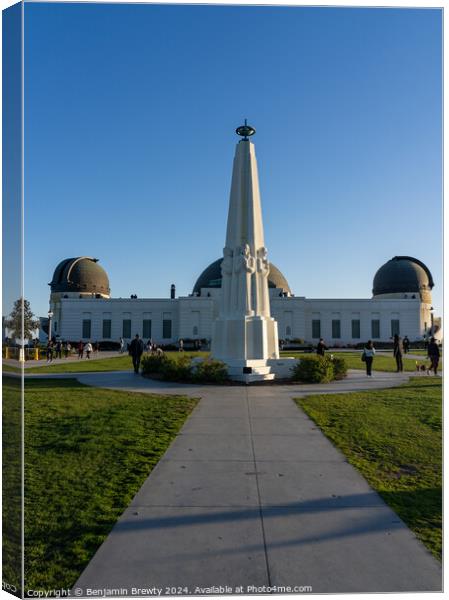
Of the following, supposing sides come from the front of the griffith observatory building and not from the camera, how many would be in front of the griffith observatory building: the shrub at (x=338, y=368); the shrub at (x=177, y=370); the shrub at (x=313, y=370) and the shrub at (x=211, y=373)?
4

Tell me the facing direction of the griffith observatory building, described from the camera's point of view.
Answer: facing the viewer

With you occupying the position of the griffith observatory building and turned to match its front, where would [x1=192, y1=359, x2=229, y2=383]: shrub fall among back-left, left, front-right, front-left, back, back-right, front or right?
front

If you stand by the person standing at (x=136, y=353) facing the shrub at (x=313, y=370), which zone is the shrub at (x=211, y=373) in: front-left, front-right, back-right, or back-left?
front-right

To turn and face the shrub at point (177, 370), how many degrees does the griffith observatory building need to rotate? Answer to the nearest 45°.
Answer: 0° — it already faces it

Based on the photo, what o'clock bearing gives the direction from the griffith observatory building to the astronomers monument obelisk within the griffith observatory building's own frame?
The astronomers monument obelisk is roughly at 12 o'clock from the griffith observatory building.

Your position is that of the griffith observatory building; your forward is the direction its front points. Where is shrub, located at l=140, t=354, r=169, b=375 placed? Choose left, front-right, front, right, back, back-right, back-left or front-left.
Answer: front
